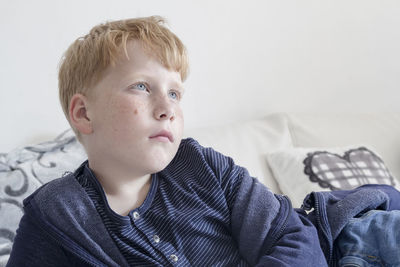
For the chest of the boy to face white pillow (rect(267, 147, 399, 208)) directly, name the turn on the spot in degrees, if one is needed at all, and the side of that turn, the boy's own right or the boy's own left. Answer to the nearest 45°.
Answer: approximately 90° to the boy's own left

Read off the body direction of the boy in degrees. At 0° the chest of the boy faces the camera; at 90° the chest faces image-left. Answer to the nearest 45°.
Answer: approximately 315°
